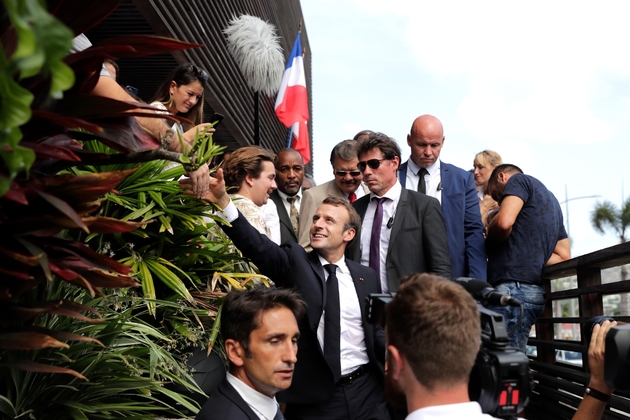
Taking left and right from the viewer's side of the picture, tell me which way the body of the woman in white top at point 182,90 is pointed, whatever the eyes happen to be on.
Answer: facing the viewer and to the right of the viewer

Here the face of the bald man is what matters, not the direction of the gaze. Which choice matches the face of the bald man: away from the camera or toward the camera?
toward the camera

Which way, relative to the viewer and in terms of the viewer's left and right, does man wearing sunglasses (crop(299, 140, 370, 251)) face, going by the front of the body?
facing the viewer

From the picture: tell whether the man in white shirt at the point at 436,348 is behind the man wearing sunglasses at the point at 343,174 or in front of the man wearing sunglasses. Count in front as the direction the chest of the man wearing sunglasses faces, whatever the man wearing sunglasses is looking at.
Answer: in front

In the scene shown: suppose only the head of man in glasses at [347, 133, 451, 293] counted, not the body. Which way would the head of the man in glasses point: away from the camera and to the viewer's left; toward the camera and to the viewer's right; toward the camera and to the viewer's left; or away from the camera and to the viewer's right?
toward the camera and to the viewer's left

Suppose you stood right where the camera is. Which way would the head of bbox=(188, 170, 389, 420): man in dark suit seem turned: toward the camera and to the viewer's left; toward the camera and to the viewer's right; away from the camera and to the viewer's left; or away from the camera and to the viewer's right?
toward the camera and to the viewer's left

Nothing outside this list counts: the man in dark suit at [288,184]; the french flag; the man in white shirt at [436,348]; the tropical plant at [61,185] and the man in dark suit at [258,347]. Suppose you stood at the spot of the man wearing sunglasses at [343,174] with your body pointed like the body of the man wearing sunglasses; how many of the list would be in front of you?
3

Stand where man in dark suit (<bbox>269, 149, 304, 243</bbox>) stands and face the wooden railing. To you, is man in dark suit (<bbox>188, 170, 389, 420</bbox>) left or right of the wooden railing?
right

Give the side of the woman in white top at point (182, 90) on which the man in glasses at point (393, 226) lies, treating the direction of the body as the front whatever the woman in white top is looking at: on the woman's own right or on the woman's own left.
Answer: on the woman's own left

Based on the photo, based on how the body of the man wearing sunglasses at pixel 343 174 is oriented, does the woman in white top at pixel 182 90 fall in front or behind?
in front

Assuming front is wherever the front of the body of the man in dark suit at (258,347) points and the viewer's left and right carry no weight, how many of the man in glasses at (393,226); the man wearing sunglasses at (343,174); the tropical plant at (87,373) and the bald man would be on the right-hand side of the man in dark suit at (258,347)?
1

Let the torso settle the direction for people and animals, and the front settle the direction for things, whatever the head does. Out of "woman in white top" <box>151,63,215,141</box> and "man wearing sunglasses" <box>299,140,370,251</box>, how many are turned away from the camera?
0

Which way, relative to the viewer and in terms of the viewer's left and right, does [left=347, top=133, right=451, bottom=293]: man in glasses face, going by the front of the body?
facing the viewer and to the left of the viewer
